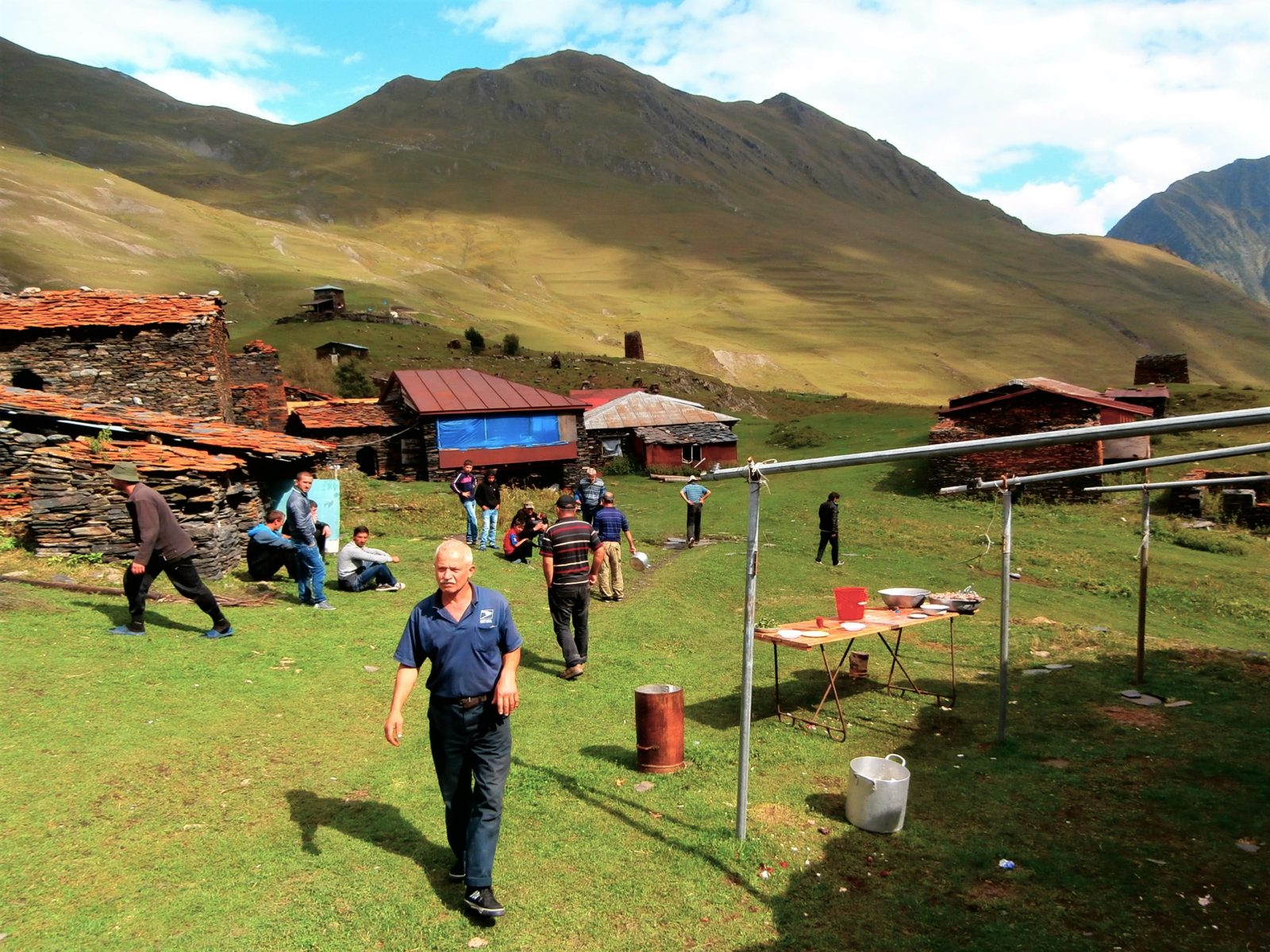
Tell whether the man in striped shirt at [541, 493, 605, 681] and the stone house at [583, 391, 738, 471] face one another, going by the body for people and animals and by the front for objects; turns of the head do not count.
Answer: yes

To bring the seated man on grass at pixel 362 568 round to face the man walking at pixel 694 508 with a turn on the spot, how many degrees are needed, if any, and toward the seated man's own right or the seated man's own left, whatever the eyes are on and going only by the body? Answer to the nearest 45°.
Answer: approximately 45° to the seated man's own left

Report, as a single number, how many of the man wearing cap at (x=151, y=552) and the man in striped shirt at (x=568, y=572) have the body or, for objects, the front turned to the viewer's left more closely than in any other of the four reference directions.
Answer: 1

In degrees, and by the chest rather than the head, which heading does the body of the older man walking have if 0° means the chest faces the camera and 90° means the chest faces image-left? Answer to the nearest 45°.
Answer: approximately 0°

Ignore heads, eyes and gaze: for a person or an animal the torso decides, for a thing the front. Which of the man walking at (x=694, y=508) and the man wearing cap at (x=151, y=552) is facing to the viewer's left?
the man wearing cap

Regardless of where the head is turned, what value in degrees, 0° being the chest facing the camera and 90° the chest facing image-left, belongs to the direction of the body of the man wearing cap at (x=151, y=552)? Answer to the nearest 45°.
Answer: approximately 90°

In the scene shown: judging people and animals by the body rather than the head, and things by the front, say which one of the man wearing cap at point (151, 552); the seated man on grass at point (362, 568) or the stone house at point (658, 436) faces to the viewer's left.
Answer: the man wearing cap

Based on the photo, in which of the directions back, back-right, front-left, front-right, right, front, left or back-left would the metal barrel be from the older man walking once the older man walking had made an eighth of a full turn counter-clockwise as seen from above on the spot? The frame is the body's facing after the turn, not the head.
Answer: left

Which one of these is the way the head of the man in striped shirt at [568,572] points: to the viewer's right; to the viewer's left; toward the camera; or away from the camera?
away from the camera

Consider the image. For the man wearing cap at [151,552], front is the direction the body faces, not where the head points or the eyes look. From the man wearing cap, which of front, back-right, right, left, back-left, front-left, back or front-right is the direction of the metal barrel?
back-left

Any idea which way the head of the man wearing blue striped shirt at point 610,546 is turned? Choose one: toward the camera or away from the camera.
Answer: away from the camera

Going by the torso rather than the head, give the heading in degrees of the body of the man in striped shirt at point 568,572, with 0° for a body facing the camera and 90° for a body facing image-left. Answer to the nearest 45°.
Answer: approximately 180°
